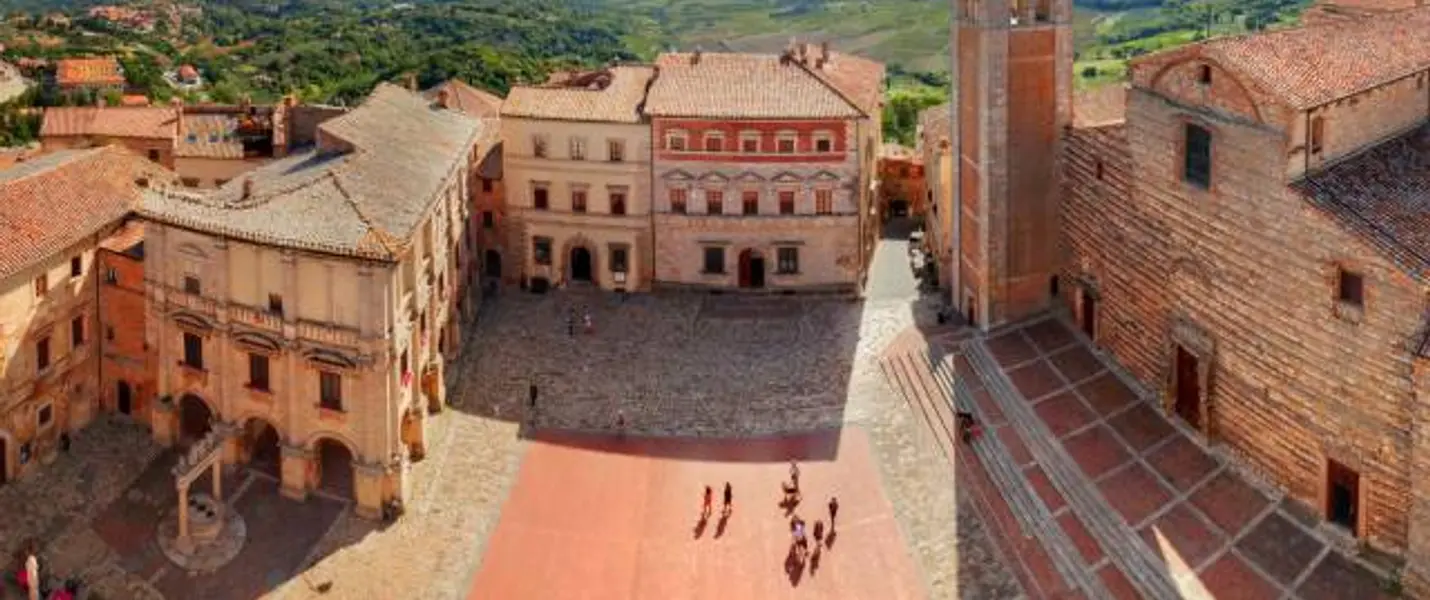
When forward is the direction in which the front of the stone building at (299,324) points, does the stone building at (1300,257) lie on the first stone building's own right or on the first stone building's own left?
on the first stone building's own left

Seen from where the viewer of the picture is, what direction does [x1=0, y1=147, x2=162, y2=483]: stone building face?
facing the viewer and to the right of the viewer

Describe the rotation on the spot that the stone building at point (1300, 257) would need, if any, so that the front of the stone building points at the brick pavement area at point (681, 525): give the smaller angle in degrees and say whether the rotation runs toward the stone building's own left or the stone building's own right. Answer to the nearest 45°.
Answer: approximately 45° to the stone building's own right

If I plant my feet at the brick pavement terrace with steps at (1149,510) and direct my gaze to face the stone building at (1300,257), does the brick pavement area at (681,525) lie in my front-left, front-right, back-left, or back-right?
back-left

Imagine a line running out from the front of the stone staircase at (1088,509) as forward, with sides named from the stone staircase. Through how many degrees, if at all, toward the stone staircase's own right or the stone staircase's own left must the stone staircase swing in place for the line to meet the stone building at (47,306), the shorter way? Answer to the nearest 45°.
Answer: approximately 45° to the stone staircase's own right

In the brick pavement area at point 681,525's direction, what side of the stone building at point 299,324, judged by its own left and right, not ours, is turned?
left

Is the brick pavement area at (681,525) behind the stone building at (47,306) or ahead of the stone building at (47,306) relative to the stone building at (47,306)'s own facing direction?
ahead
